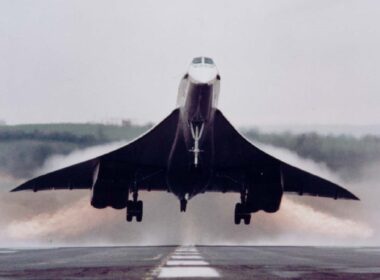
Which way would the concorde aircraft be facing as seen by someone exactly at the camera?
facing the viewer
